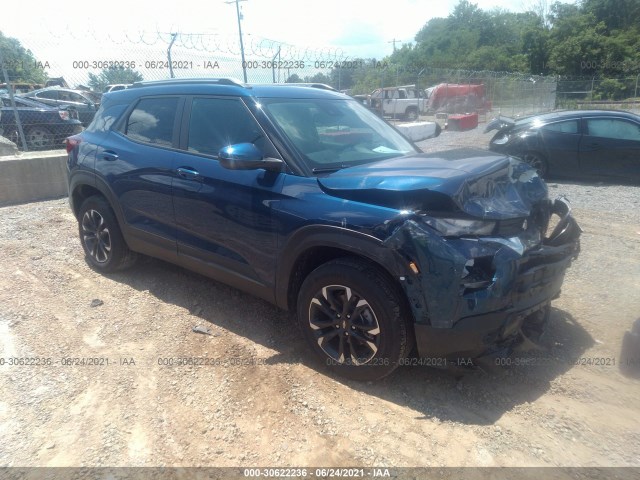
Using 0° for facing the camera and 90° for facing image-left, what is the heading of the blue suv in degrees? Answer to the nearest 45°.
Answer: approximately 315°

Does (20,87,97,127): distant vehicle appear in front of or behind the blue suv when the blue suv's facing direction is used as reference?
behind

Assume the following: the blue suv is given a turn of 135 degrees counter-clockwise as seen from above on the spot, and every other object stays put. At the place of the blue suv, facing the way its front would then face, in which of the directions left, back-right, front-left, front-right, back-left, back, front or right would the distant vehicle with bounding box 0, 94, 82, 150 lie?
front-left

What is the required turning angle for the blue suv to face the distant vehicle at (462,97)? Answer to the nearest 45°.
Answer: approximately 135° to its left

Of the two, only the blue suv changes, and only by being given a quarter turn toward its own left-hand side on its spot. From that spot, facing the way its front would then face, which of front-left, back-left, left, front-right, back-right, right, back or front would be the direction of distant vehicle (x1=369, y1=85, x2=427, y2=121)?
front-left

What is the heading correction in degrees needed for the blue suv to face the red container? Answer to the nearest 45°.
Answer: approximately 135° to its left

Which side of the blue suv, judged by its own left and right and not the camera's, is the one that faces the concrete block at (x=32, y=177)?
back
